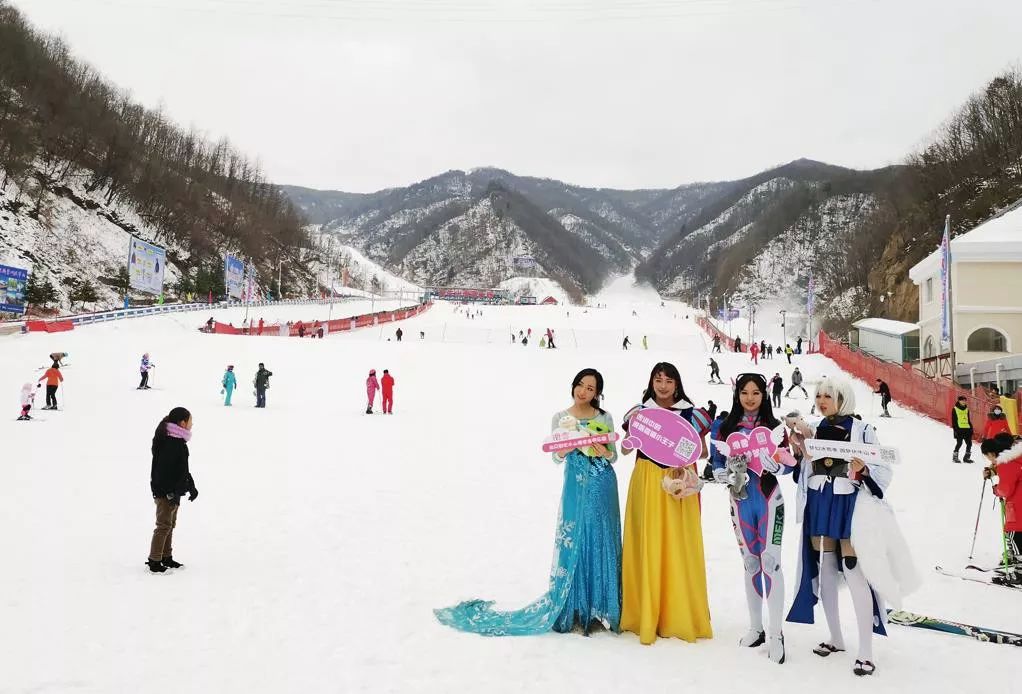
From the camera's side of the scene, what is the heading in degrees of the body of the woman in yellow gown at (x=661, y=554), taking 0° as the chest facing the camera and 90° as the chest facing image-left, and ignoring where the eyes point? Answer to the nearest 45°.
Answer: approximately 0°

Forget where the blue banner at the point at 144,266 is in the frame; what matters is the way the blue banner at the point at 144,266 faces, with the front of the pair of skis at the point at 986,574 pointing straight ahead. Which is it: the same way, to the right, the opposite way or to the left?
the opposite way

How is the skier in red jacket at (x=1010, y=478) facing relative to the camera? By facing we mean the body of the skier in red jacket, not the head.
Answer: to the viewer's left

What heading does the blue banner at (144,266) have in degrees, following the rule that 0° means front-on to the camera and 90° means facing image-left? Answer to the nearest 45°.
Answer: approximately 315°

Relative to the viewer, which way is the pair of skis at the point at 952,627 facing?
to the viewer's left

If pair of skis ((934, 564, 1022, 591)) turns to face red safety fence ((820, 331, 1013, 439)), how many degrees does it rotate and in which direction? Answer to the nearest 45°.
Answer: approximately 90° to its right

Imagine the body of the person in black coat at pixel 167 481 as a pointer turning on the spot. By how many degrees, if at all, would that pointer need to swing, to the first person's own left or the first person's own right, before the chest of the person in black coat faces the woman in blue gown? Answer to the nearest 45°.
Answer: approximately 45° to the first person's own right

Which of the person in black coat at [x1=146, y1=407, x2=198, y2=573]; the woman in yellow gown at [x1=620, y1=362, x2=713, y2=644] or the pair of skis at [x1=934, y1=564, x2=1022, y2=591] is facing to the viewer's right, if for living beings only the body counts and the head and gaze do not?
the person in black coat

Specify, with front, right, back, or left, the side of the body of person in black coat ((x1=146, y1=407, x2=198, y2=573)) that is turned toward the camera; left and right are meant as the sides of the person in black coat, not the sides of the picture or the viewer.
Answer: right

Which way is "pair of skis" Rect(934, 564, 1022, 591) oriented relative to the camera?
to the viewer's left
